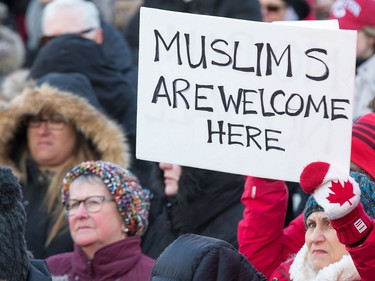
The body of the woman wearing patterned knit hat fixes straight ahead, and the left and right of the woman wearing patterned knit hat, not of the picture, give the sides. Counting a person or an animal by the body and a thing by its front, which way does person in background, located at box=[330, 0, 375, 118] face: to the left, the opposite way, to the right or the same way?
the same way

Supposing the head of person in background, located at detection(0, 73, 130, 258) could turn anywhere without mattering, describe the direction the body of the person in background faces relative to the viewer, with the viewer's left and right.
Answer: facing the viewer and to the left of the viewer

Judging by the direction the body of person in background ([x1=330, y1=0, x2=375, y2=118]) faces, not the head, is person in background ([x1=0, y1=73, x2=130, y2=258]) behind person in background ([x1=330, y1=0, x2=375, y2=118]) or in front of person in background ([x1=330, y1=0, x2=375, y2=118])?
in front

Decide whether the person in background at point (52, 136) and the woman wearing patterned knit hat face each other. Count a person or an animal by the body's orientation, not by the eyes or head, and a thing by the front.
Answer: no

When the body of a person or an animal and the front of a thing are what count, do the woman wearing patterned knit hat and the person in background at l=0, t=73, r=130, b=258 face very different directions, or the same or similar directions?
same or similar directions

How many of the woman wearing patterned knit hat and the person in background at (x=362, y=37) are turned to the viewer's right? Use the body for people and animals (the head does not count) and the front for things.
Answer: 0

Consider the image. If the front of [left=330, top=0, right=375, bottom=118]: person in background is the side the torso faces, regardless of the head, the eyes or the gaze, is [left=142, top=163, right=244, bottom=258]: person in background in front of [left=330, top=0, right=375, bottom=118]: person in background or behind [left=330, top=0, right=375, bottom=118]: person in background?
in front

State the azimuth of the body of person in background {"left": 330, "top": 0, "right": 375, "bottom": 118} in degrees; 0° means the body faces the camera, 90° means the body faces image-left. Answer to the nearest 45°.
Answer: approximately 45°

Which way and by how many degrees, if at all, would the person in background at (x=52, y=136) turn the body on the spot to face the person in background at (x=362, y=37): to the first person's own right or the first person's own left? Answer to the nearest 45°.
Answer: approximately 135° to the first person's own left

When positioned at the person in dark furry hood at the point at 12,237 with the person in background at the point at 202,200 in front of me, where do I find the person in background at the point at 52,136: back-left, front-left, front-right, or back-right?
front-left

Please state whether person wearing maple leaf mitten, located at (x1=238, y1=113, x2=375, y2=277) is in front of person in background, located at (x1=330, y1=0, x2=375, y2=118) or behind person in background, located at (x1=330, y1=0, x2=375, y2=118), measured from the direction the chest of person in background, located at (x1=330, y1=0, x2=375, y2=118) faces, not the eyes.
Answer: in front

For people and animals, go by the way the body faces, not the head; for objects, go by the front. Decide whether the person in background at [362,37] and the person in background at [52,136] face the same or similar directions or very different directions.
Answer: same or similar directions

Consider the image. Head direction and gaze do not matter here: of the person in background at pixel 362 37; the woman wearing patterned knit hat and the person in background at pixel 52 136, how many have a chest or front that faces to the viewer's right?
0
